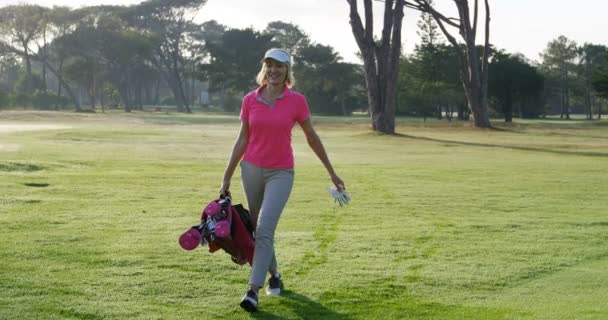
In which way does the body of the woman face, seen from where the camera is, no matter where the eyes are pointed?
toward the camera

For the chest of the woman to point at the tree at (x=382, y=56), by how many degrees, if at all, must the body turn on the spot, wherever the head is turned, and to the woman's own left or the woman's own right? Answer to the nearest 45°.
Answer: approximately 180°
